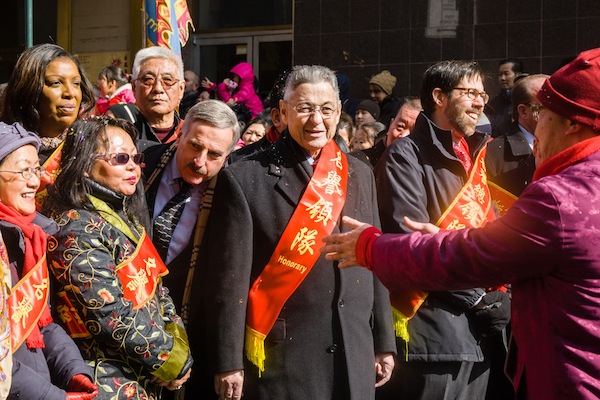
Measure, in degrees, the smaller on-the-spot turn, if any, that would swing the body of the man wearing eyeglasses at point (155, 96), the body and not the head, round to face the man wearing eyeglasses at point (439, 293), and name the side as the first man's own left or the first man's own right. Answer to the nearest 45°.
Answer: approximately 45° to the first man's own left

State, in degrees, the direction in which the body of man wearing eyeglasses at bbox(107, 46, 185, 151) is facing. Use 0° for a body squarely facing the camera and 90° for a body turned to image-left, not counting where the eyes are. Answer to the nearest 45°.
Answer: approximately 0°

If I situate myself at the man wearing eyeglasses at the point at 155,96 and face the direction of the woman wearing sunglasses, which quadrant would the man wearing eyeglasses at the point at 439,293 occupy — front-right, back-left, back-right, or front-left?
front-left

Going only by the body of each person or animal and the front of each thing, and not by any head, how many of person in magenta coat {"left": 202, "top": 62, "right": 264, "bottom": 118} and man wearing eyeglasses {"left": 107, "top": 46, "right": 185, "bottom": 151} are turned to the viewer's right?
0

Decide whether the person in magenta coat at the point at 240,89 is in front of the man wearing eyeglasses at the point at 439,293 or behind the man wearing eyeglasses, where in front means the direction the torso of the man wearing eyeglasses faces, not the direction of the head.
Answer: behind

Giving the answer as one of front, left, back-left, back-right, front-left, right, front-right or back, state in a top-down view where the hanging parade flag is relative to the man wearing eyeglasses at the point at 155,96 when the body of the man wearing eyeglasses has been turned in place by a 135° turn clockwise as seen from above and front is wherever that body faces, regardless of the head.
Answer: front-right

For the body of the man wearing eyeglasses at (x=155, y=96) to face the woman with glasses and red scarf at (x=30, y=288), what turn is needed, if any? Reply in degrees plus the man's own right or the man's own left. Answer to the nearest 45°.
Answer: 0° — they already face them

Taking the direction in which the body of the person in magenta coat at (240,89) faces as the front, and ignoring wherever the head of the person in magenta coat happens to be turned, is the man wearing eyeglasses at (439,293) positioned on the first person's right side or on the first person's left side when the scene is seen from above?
on the first person's left side

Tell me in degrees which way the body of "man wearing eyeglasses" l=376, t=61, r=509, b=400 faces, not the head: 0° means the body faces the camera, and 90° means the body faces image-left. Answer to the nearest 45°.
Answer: approximately 315°

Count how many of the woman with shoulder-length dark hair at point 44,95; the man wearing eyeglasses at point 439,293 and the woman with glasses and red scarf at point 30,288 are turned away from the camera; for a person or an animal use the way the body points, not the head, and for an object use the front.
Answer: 0

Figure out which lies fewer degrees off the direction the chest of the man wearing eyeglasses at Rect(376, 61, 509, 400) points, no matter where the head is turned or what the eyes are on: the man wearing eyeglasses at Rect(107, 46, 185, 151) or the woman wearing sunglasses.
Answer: the woman wearing sunglasses

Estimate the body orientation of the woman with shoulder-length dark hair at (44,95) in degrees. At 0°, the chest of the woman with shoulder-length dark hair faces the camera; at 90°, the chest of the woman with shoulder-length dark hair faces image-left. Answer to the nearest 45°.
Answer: approximately 315°

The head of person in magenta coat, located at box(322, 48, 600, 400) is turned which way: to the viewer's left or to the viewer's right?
to the viewer's left

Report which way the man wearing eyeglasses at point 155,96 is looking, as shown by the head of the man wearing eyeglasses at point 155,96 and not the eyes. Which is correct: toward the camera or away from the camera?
toward the camera

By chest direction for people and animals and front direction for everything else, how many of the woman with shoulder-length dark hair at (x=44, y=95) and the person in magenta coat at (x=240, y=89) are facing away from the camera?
0
